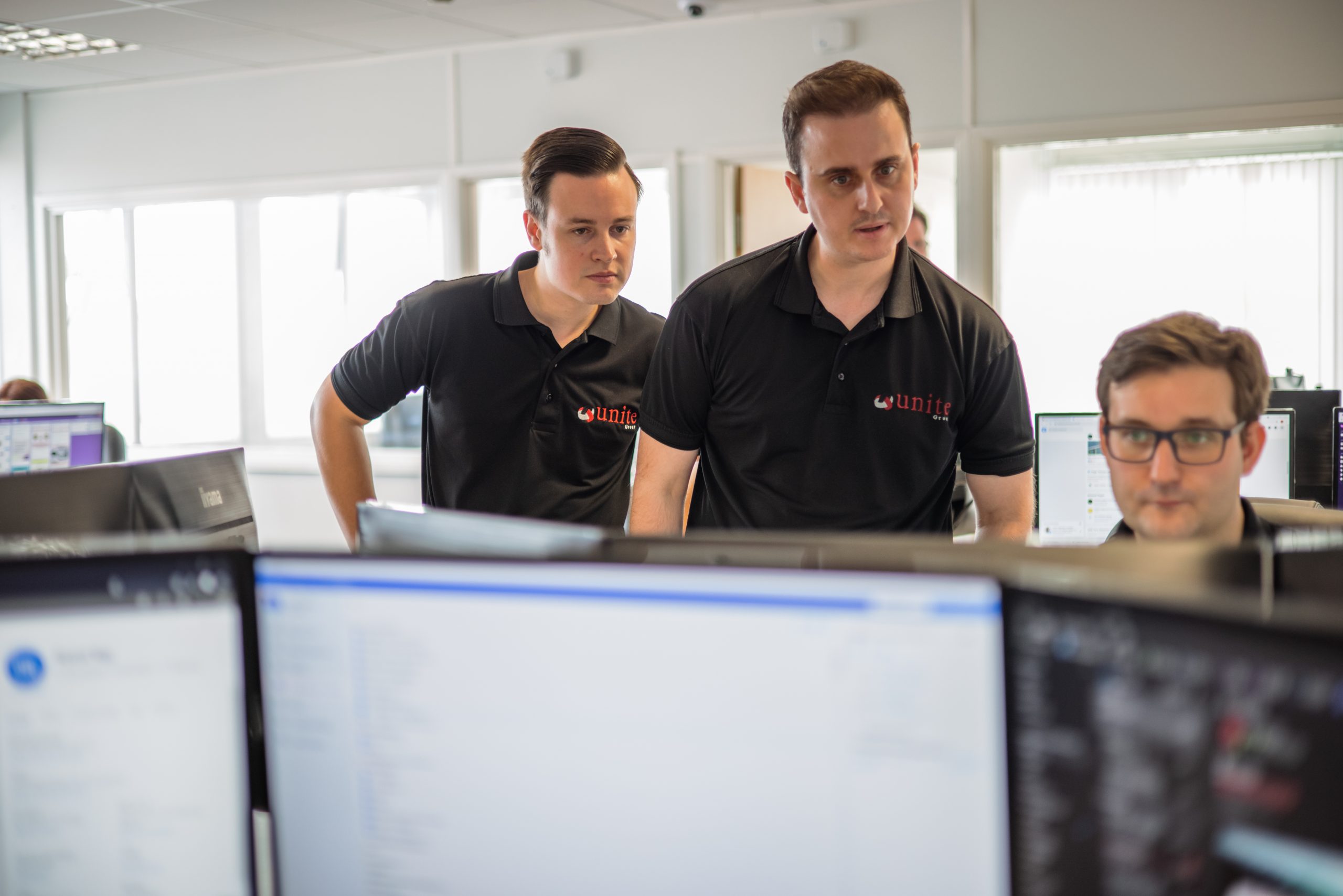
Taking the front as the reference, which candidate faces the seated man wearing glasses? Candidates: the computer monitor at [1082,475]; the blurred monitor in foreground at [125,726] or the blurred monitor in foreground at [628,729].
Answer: the computer monitor

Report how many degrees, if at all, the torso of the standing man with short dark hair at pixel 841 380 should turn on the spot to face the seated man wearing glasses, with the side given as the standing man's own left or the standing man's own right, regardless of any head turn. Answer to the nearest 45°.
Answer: approximately 45° to the standing man's own left

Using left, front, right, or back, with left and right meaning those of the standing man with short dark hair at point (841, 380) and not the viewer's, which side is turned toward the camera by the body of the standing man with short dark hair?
front

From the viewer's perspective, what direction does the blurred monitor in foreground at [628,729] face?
toward the camera

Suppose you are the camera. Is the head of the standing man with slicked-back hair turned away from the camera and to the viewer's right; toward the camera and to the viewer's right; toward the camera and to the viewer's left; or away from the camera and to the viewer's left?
toward the camera and to the viewer's right

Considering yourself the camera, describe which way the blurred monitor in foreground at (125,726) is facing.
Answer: facing the viewer

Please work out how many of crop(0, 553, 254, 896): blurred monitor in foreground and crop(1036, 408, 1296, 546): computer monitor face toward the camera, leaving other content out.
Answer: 2

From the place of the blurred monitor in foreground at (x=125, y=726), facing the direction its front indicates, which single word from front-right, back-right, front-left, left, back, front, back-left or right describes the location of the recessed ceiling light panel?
back

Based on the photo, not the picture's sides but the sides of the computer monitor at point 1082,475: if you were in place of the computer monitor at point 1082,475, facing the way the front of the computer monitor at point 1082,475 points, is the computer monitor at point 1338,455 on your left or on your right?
on your left

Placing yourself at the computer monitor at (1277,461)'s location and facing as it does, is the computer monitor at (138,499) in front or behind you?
in front
